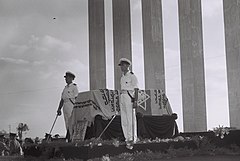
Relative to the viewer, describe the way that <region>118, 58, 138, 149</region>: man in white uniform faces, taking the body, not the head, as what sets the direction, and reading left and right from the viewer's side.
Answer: facing the viewer and to the left of the viewer

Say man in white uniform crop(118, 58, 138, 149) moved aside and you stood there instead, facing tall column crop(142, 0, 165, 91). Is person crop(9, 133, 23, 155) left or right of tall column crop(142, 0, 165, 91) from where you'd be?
left

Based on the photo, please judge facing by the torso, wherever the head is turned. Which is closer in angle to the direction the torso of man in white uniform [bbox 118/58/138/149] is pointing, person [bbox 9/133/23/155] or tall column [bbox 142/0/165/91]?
the person

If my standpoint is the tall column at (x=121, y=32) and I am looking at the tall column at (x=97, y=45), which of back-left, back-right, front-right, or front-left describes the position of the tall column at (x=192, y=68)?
back-left

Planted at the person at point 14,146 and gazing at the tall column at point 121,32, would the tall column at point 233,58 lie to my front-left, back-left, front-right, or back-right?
front-right

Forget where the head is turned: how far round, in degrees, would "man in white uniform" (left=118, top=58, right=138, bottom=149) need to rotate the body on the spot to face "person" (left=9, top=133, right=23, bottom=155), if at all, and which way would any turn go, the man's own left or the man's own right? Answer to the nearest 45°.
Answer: approximately 90° to the man's own right

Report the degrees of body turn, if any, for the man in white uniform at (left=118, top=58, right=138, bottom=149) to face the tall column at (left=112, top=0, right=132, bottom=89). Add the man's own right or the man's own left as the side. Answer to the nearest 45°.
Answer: approximately 135° to the man's own right

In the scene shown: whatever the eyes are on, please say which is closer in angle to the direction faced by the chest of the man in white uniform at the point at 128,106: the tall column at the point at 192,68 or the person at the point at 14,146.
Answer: the person

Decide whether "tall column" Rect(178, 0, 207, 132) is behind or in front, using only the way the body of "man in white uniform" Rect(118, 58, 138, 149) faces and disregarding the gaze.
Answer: behind

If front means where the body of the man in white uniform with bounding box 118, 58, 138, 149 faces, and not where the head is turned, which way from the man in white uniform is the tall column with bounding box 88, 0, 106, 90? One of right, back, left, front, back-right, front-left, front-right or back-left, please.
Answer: back-right

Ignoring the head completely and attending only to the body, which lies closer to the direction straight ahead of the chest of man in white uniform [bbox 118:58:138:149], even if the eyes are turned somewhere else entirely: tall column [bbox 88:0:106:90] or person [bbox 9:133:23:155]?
the person

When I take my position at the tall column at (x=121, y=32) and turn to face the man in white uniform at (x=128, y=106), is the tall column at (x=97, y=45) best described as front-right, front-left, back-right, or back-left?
back-right
